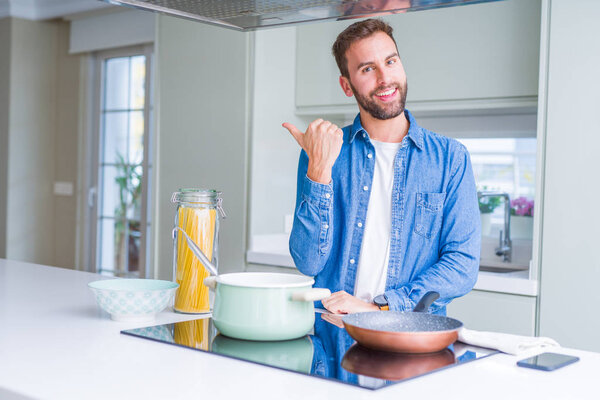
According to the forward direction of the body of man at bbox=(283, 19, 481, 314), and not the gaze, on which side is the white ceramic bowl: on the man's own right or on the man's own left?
on the man's own right

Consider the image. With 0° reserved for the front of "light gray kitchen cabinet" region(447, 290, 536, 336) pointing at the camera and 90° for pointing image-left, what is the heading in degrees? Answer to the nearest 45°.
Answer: approximately 45°

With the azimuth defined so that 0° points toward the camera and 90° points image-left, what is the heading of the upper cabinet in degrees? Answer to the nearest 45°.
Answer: approximately 45°

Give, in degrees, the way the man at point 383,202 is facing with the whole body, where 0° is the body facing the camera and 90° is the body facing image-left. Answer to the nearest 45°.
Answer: approximately 0°
